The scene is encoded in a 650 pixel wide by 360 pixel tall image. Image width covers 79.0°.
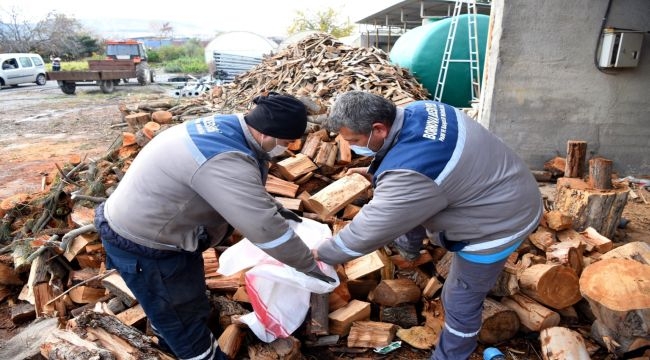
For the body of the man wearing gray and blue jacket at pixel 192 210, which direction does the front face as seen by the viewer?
to the viewer's right

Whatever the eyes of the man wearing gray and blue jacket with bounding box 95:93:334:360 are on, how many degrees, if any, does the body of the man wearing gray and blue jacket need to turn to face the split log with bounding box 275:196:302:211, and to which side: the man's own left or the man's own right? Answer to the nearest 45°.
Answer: approximately 45° to the man's own left

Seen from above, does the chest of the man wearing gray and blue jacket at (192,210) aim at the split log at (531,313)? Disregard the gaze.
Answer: yes

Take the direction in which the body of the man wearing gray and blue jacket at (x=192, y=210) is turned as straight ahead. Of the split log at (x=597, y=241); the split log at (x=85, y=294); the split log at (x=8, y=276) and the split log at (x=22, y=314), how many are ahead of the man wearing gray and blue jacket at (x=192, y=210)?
1

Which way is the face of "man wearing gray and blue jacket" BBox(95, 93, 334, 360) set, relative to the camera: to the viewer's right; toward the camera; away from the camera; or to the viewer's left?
to the viewer's right

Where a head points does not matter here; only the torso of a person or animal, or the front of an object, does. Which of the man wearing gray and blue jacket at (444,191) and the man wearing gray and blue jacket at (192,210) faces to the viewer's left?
the man wearing gray and blue jacket at (444,191)

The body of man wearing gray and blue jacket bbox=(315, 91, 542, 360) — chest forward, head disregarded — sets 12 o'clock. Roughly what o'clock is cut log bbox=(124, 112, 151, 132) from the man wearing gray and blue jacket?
The cut log is roughly at 1 o'clock from the man wearing gray and blue jacket.

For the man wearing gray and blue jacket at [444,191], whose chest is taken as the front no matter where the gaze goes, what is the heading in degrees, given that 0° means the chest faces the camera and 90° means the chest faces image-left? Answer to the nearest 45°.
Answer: approximately 90°

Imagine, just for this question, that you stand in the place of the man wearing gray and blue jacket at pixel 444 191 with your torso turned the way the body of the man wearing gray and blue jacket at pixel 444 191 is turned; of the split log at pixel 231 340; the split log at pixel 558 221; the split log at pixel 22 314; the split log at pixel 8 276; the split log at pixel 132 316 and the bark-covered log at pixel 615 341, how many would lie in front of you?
4

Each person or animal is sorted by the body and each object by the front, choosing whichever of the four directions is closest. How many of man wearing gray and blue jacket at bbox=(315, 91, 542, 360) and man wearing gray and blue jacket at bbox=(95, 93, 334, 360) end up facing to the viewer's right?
1

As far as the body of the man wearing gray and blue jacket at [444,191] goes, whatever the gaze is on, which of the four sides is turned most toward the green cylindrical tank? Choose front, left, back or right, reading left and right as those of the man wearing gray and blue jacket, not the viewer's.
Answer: right

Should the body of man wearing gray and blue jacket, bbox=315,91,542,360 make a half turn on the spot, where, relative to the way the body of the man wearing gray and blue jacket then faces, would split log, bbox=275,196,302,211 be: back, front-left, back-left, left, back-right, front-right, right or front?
back-left

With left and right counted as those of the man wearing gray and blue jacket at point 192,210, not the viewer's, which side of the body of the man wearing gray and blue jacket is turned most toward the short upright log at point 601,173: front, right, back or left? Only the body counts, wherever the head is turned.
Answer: front

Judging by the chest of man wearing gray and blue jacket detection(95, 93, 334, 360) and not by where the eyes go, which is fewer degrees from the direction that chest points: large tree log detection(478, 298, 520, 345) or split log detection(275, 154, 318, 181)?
the large tree log

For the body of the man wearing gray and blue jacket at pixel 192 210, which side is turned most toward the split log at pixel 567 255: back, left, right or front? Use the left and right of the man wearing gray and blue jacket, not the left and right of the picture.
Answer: front

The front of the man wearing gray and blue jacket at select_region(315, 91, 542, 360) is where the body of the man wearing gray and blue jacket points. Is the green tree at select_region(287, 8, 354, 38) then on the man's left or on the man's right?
on the man's right
